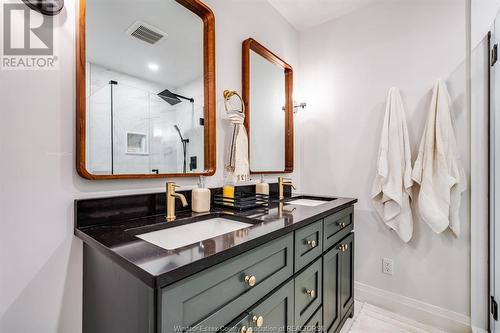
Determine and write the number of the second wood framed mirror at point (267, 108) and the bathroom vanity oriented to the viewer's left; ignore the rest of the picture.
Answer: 0

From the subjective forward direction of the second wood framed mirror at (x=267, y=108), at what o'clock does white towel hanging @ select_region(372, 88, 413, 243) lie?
The white towel hanging is roughly at 11 o'clock from the second wood framed mirror.

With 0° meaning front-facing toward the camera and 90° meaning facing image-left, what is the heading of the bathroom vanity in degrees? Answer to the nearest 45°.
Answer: approximately 315°

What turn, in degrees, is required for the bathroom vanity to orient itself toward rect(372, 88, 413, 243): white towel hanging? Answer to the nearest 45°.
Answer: approximately 90° to its left

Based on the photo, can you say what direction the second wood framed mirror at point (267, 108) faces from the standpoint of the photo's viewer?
facing the viewer and to the right of the viewer

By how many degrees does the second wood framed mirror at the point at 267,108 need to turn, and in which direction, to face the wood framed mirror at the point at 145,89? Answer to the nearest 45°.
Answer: approximately 90° to its right

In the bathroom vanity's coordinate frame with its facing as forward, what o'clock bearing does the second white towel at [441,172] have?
The second white towel is roughly at 10 o'clock from the bathroom vanity.

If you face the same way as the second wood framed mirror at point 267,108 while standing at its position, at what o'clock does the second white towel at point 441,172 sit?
The second white towel is roughly at 11 o'clock from the second wood framed mirror.

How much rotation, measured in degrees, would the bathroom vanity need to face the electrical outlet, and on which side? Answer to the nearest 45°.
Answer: approximately 90° to its left

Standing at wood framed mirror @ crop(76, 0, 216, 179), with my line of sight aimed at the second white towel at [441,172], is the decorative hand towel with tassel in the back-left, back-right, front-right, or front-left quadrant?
front-left
